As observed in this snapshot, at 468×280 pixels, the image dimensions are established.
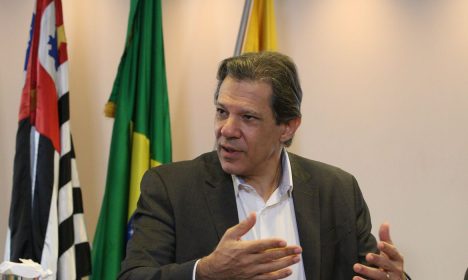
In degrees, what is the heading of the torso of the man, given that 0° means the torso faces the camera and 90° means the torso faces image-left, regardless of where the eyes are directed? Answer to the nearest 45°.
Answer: approximately 0°

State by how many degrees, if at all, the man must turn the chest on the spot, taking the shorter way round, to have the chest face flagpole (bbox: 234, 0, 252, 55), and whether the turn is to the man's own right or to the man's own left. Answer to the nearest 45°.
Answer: approximately 180°

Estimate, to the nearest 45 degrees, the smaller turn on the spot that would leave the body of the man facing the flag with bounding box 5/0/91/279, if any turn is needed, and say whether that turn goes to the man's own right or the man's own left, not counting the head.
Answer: approximately 135° to the man's own right

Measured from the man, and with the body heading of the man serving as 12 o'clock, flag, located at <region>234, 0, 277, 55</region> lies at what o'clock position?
The flag is roughly at 6 o'clock from the man.

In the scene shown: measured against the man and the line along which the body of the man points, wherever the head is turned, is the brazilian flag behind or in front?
behind
